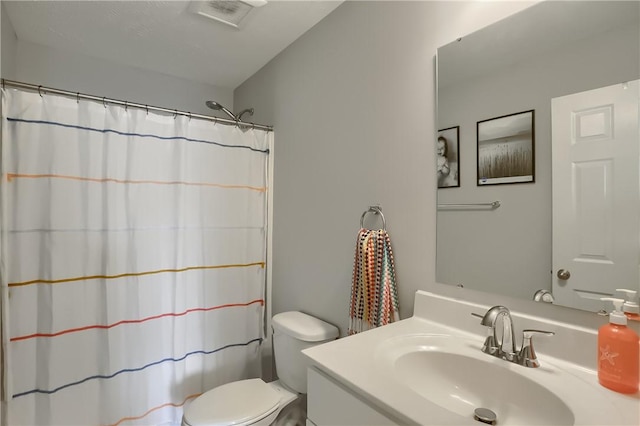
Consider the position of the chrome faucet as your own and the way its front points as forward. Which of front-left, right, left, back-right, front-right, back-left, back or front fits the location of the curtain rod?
front-right

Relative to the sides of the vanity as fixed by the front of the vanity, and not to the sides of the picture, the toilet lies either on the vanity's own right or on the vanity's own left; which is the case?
on the vanity's own right

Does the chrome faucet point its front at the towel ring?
no

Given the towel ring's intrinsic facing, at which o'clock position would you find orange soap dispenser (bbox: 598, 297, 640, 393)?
The orange soap dispenser is roughly at 9 o'clock from the towel ring.

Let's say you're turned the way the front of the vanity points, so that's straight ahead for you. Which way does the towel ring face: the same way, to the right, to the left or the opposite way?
the same way

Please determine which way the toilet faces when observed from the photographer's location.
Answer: facing the viewer and to the left of the viewer

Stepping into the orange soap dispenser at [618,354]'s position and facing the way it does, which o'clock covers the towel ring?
The towel ring is roughly at 2 o'clock from the orange soap dispenser.

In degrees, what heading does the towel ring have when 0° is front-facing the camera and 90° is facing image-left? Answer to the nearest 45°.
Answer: approximately 45°

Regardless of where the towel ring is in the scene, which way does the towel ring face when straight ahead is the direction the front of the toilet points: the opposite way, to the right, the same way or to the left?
the same way

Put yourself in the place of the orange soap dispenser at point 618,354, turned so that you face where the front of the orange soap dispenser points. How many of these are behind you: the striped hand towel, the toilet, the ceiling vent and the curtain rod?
0

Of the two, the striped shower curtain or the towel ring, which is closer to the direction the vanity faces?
the striped shower curtain

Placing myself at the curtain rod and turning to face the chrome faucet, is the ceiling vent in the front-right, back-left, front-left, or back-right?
front-left
